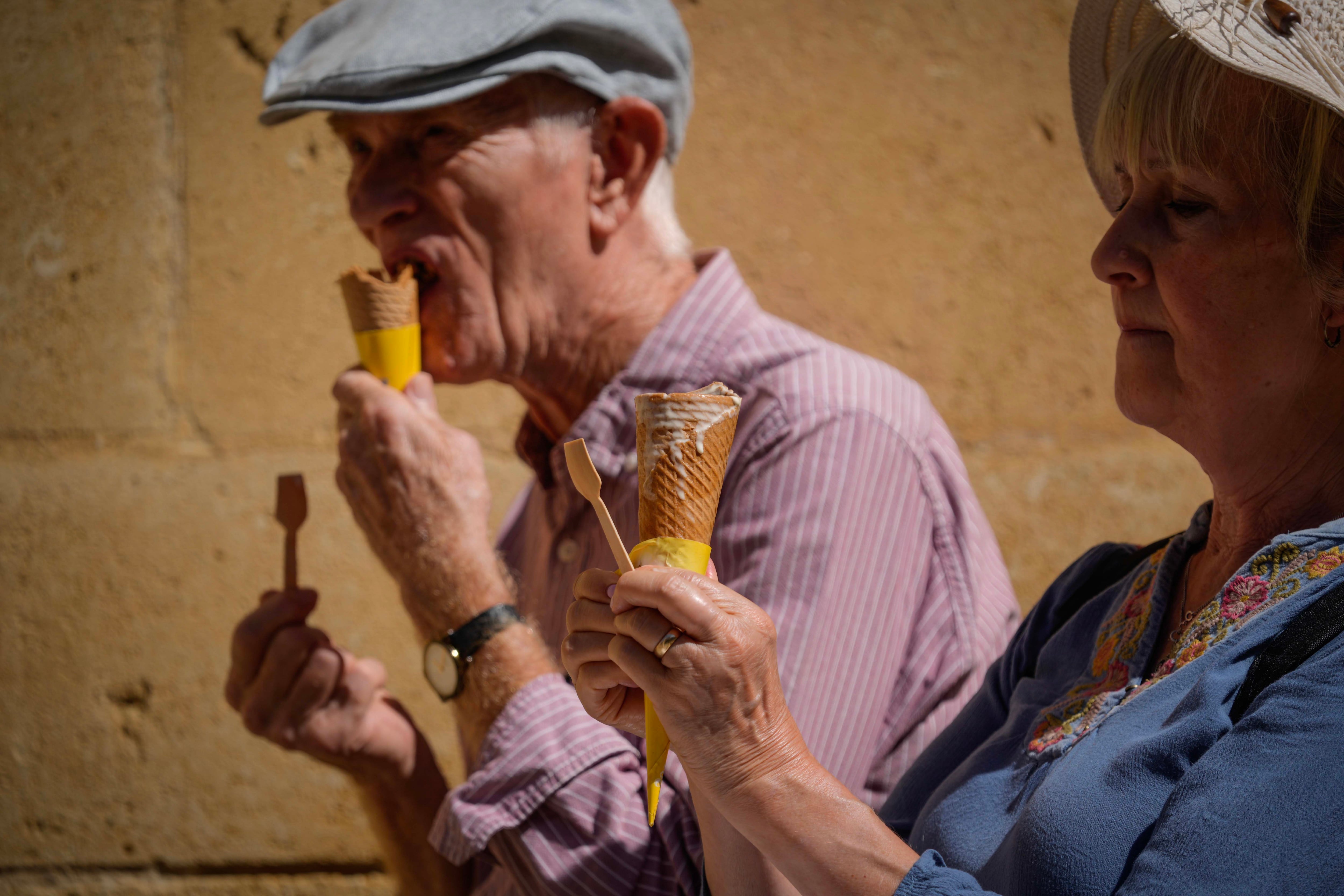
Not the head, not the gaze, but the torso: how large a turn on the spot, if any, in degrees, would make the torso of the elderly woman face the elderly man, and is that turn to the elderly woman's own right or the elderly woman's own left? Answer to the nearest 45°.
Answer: approximately 90° to the elderly woman's own right

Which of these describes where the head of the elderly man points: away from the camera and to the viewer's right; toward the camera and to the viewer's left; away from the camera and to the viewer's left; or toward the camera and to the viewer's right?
toward the camera and to the viewer's left

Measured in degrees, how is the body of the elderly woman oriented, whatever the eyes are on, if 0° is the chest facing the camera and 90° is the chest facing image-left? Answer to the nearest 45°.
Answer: approximately 45°
